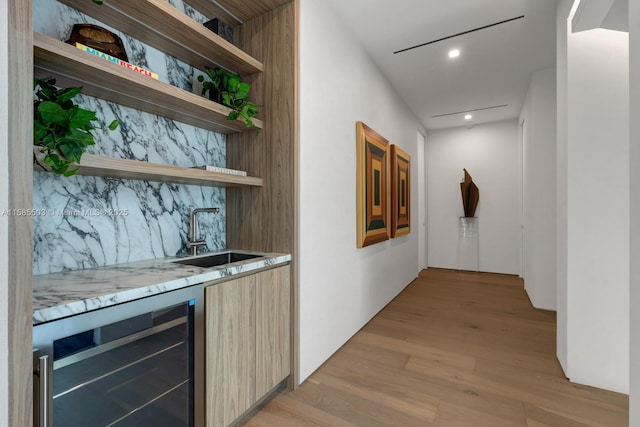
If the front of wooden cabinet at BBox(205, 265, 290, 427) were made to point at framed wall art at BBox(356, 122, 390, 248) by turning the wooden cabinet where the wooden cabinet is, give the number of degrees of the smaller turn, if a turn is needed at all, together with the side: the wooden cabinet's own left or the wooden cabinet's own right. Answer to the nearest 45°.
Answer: approximately 90° to the wooden cabinet's own left

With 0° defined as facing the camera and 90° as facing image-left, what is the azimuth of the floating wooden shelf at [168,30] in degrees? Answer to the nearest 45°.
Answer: approximately 315°

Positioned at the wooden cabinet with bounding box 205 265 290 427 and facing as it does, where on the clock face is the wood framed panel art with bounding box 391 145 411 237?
The wood framed panel art is roughly at 9 o'clock from the wooden cabinet.

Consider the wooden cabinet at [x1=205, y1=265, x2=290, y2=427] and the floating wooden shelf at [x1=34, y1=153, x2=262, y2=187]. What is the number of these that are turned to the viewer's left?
0

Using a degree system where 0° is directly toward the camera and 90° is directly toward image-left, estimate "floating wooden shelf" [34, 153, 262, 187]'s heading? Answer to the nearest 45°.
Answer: approximately 315°
